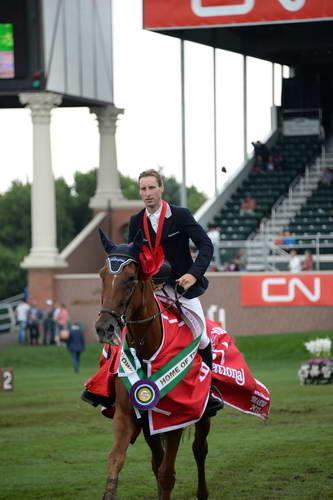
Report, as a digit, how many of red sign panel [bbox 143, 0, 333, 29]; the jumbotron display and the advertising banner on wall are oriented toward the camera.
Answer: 3

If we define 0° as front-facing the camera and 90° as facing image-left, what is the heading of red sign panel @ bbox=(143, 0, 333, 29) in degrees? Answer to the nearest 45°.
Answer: approximately 0°

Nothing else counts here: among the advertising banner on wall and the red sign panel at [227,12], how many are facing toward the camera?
2

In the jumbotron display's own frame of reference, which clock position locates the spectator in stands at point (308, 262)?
The spectator in stands is roughly at 10 o'clock from the jumbotron display.

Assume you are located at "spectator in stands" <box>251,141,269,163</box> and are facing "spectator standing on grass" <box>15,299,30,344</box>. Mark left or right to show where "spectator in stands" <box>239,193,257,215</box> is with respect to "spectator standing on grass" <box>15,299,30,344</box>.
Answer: left

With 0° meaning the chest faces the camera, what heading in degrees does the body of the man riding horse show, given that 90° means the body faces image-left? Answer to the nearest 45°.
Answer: approximately 45°

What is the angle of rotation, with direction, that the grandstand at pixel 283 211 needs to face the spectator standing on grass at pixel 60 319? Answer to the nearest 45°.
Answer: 0° — it already faces them

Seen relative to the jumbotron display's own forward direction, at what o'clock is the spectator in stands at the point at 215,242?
The spectator in stands is roughly at 10 o'clock from the jumbotron display.

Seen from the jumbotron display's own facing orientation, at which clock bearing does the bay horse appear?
The bay horse is roughly at 12 o'clock from the jumbotron display.
